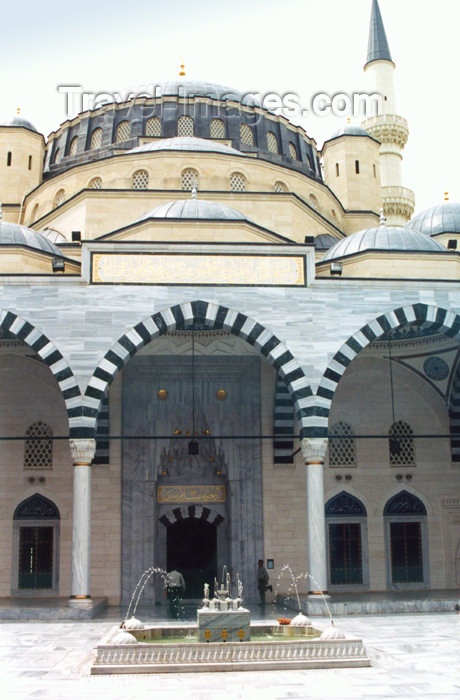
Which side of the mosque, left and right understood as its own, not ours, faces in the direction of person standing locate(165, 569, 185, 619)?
front

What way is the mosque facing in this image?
toward the camera
